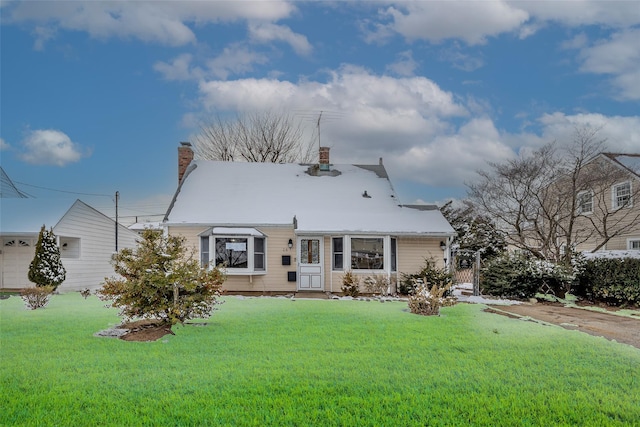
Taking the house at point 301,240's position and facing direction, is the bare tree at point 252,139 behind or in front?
behind

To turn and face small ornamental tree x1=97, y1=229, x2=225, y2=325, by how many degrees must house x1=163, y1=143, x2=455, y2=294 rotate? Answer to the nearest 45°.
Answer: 0° — it already faces it

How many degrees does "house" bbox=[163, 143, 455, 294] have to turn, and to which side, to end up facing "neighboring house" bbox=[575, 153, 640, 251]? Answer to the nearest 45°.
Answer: approximately 90° to its left

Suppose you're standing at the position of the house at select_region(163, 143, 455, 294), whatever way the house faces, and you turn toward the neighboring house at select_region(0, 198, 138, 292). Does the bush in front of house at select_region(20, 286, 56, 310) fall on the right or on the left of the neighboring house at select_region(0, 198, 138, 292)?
left

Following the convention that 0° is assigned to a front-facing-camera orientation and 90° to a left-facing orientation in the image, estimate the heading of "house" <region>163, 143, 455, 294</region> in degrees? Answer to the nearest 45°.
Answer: approximately 0°
